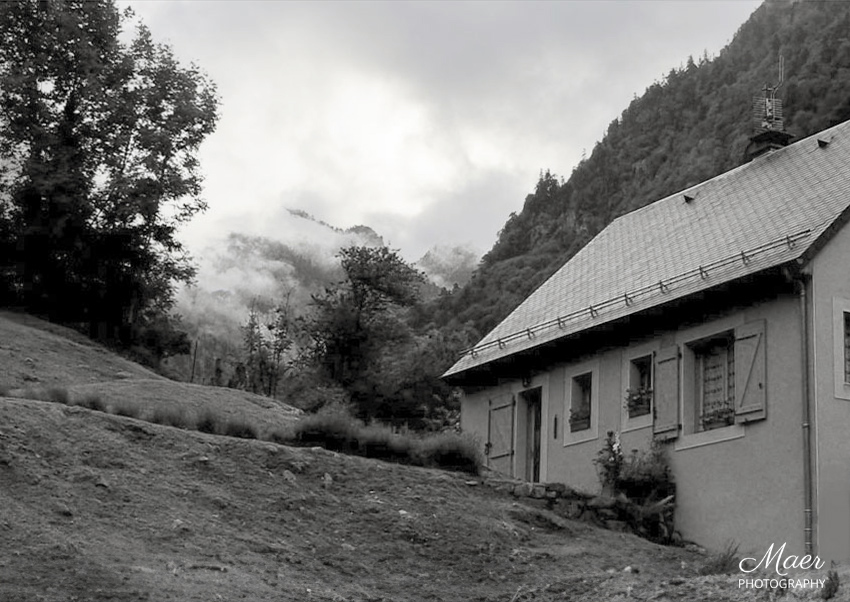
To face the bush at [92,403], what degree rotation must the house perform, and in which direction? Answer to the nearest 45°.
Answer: approximately 45° to its right

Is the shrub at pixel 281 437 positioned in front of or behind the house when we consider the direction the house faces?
in front

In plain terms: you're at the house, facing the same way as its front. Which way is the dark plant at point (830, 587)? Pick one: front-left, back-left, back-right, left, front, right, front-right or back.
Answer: front-left

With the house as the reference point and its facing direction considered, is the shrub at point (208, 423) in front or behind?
in front

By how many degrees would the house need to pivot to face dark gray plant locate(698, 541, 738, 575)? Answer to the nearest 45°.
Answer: approximately 45° to its left

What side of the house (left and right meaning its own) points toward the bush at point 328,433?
right

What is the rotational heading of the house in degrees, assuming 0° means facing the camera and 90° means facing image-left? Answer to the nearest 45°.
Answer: approximately 45°

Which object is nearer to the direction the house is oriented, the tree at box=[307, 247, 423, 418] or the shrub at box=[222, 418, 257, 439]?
the shrub
